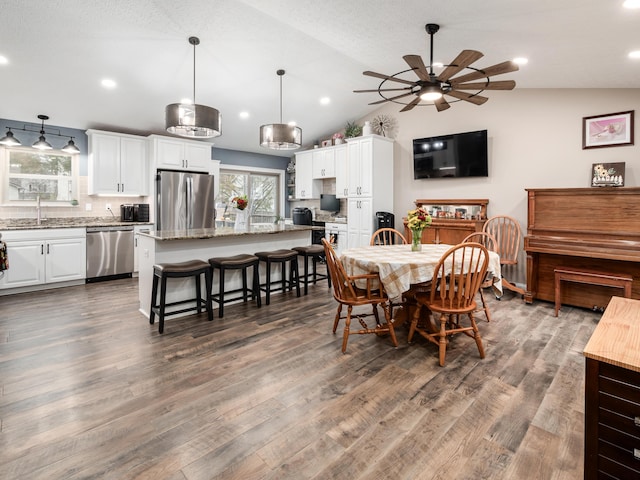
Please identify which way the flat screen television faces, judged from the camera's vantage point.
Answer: facing the viewer and to the left of the viewer

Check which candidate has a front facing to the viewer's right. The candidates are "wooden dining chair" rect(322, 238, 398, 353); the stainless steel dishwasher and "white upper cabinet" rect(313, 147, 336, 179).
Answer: the wooden dining chair

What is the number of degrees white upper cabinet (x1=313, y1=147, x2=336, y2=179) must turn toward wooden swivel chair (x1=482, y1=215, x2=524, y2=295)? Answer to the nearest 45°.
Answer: approximately 90° to its left

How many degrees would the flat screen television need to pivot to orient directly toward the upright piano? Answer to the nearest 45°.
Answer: approximately 90° to its left

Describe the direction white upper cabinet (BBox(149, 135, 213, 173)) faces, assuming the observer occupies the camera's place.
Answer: facing the viewer and to the right of the viewer

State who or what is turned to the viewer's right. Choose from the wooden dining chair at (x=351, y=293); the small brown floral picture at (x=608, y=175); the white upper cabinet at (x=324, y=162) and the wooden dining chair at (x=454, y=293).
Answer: the wooden dining chair at (x=351, y=293)

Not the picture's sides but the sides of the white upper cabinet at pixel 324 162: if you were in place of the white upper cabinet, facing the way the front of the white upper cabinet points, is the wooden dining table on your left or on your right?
on your left

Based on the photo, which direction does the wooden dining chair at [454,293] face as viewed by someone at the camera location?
facing away from the viewer and to the left of the viewer

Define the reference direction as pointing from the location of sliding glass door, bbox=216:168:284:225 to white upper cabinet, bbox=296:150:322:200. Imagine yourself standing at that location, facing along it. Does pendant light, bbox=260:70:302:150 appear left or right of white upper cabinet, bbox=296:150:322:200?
right

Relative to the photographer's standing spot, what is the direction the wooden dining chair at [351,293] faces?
facing to the right of the viewer
